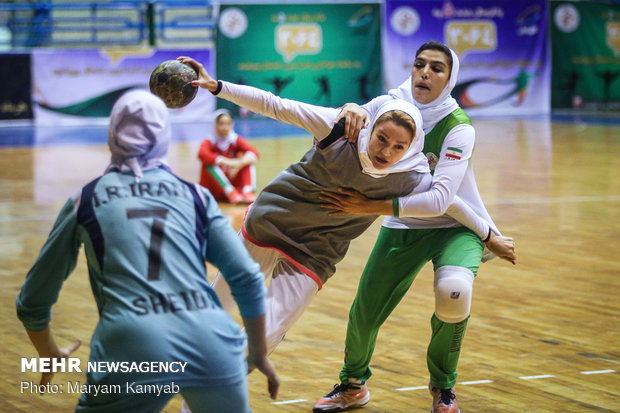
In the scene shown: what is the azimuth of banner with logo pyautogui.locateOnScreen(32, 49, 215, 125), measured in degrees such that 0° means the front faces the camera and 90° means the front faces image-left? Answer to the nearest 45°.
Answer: approximately 0°

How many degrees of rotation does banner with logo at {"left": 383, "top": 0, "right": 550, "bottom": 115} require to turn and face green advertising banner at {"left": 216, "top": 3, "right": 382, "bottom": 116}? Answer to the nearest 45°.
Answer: approximately 45° to its right

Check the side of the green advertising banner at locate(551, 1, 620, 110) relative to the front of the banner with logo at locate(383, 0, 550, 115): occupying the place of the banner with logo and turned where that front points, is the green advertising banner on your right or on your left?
on your left

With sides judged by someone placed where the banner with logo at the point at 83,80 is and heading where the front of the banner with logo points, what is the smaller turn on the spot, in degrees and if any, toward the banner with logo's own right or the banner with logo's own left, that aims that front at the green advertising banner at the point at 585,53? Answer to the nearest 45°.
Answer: approximately 90° to the banner with logo's own left

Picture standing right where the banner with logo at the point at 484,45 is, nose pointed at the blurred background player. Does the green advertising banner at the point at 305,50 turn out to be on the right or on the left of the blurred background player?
right

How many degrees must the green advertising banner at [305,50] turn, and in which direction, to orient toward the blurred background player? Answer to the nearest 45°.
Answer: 0° — it already faces them

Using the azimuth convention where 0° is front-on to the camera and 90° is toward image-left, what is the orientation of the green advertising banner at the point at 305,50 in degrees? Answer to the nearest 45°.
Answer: approximately 0°
